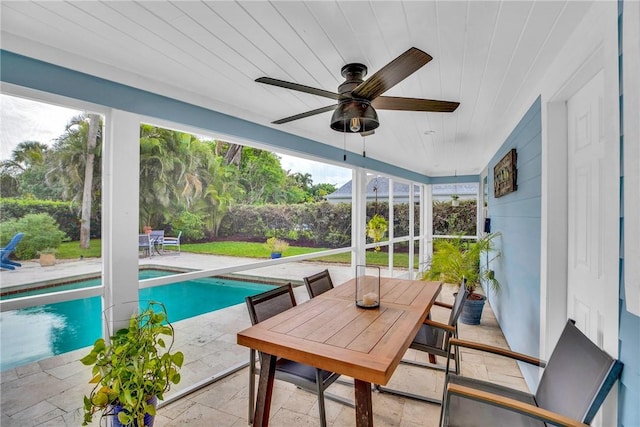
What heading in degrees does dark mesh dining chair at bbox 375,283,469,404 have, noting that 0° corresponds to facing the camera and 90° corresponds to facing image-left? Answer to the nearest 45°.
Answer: approximately 90°

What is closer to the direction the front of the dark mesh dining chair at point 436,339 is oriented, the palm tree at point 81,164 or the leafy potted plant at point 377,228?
the palm tree

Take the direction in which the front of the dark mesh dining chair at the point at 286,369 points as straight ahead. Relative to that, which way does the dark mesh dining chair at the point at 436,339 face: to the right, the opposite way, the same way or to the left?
the opposite way

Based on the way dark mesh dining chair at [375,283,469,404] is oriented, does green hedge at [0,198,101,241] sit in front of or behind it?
in front

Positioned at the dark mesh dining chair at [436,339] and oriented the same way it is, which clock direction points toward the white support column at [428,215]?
The white support column is roughly at 3 o'clock from the dark mesh dining chair.

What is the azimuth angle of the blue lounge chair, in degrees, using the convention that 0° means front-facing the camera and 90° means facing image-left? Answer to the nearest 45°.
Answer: approximately 90°
